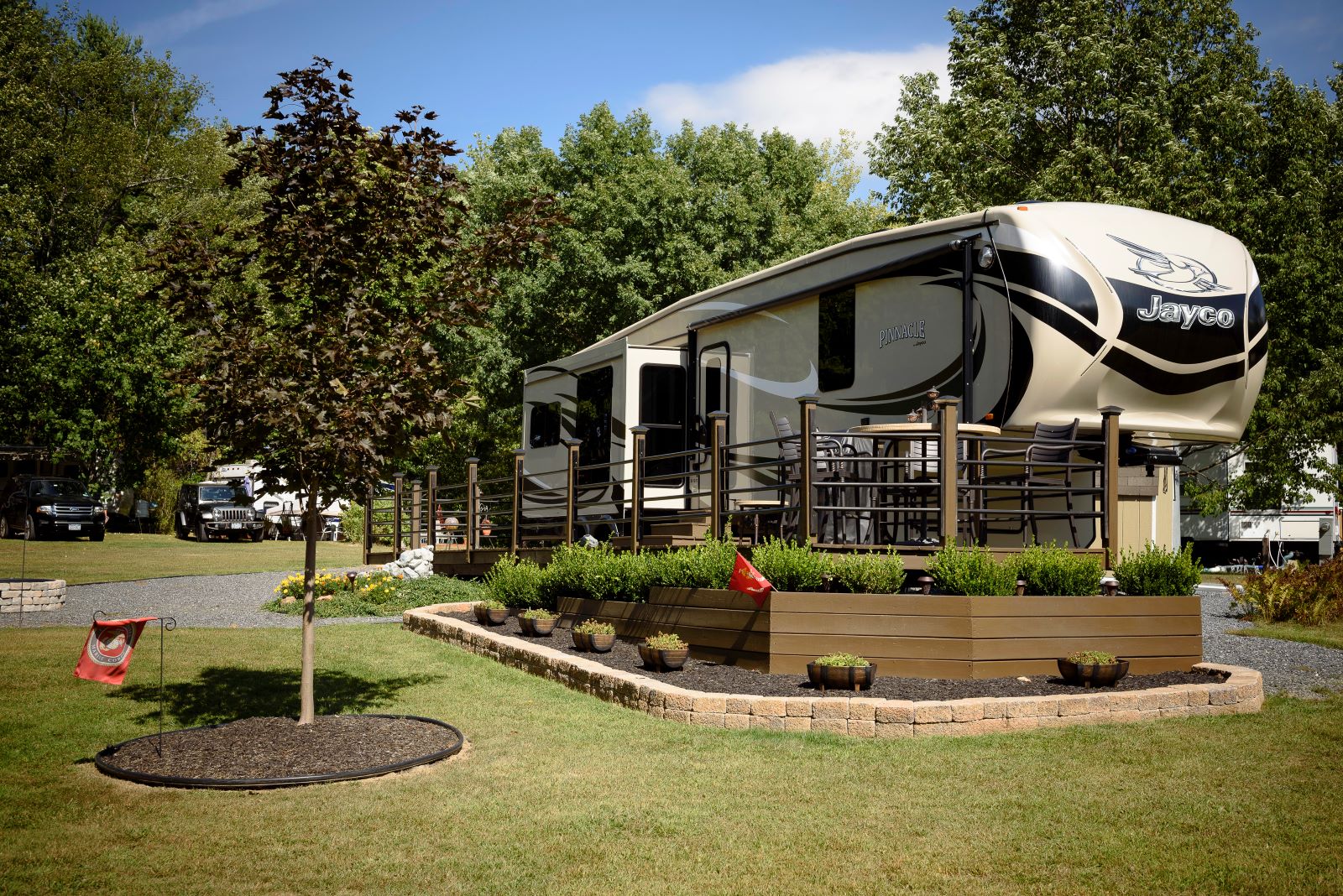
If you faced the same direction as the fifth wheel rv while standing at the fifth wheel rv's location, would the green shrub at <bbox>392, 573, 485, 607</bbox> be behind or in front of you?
behind

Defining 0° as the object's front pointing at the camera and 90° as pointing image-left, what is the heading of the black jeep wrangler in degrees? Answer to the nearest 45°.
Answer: approximately 315°

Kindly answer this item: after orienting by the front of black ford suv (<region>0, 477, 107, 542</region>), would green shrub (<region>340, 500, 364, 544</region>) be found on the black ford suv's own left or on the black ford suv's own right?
on the black ford suv's own left

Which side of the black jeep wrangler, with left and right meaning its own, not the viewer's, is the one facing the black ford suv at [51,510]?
right

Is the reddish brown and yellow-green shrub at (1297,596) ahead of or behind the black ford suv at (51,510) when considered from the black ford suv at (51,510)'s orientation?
ahead

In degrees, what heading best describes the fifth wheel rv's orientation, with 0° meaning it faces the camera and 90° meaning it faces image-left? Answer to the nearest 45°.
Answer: approximately 315°

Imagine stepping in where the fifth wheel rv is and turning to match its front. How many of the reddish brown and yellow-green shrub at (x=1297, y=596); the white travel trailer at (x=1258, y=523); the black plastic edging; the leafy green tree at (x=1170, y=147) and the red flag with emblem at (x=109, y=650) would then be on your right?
2
